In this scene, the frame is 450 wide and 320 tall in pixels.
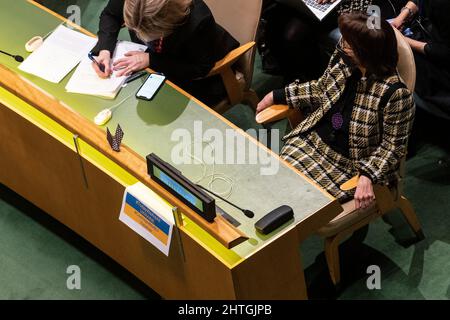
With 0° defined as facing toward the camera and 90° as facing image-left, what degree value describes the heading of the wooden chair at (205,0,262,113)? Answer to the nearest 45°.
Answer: approximately 45°

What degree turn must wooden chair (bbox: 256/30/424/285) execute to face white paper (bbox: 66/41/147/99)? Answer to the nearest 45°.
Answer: approximately 45° to its right

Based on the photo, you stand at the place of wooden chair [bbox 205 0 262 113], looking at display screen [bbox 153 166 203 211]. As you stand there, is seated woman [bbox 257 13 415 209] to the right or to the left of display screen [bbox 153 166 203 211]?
left

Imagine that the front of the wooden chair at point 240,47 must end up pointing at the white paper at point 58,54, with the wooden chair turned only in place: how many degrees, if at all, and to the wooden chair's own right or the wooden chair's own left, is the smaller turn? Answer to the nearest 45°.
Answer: approximately 45° to the wooden chair's own right

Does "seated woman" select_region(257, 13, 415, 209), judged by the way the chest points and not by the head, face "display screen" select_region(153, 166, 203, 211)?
yes

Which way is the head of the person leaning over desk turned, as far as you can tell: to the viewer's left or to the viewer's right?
to the viewer's left

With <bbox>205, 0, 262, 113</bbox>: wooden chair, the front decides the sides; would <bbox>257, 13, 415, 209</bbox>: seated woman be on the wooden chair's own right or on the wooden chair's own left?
on the wooden chair's own left
